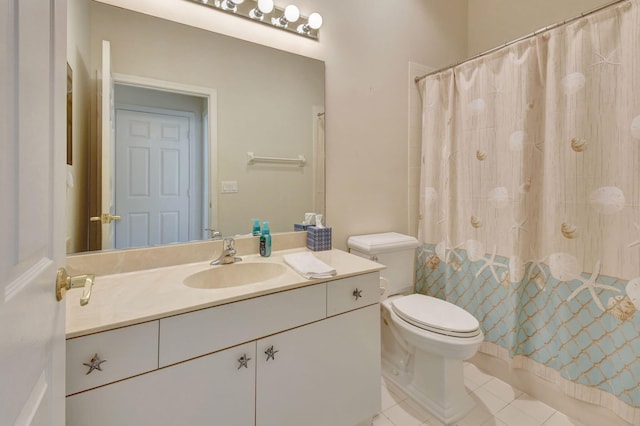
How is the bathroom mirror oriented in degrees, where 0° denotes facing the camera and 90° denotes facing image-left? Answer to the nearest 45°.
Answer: approximately 315°

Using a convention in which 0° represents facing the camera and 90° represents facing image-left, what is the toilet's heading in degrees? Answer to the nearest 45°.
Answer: approximately 315°

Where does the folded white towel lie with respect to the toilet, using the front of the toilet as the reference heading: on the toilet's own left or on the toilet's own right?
on the toilet's own right

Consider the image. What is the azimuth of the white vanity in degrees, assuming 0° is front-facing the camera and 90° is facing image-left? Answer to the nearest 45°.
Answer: approximately 315°
